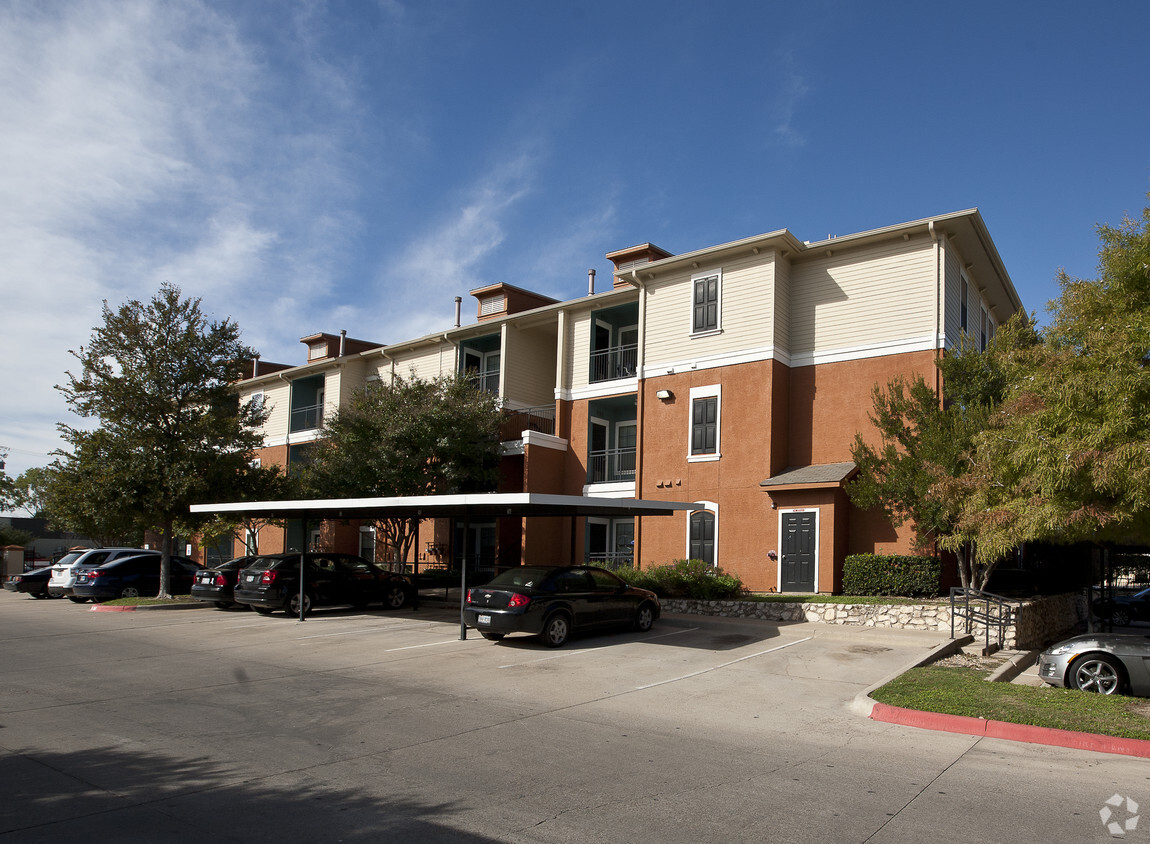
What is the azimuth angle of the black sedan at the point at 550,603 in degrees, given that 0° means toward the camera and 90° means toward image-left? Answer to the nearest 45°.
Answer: approximately 225°

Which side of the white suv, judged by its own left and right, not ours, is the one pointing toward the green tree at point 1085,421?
right

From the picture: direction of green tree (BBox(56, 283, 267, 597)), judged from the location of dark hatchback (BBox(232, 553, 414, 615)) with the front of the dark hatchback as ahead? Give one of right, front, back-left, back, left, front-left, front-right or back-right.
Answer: left

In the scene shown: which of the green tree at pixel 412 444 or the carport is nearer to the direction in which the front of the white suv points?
the green tree

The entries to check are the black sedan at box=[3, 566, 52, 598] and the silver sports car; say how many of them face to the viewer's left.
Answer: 1

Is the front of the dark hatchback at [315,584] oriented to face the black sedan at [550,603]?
no

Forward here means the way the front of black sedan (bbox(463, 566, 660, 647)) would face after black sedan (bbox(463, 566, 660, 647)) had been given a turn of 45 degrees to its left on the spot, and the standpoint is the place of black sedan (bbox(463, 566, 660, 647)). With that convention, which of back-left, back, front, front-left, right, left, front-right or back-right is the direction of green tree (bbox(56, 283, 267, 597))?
front-left

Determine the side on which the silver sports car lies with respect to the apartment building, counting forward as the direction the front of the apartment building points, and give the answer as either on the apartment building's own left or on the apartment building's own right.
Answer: on the apartment building's own left

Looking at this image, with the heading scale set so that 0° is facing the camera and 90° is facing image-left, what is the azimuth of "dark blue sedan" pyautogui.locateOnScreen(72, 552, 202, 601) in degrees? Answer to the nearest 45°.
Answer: approximately 225°

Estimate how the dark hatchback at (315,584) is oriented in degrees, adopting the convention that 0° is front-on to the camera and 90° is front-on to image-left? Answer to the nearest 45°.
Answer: approximately 225°

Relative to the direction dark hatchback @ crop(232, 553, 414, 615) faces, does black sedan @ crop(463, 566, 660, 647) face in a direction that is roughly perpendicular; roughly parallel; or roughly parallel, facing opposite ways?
roughly parallel

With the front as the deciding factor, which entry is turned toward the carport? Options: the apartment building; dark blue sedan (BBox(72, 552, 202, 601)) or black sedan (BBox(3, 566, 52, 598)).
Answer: the apartment building

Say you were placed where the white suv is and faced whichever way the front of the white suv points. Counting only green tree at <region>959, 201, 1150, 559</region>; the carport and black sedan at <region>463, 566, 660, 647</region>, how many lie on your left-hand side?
0

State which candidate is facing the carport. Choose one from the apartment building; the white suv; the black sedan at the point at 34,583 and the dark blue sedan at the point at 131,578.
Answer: the apartment building

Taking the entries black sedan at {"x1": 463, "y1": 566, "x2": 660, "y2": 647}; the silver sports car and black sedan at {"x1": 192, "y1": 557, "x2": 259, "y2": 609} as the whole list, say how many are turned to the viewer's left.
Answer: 1

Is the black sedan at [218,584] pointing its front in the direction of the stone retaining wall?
no

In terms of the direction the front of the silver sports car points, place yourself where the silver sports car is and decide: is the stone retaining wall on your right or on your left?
on your right

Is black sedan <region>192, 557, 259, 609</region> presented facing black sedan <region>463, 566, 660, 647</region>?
no

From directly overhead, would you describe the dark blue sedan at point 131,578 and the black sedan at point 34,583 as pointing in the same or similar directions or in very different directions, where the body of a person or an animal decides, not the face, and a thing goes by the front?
same or similar directions

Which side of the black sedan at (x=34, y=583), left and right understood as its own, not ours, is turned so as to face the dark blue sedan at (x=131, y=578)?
right
